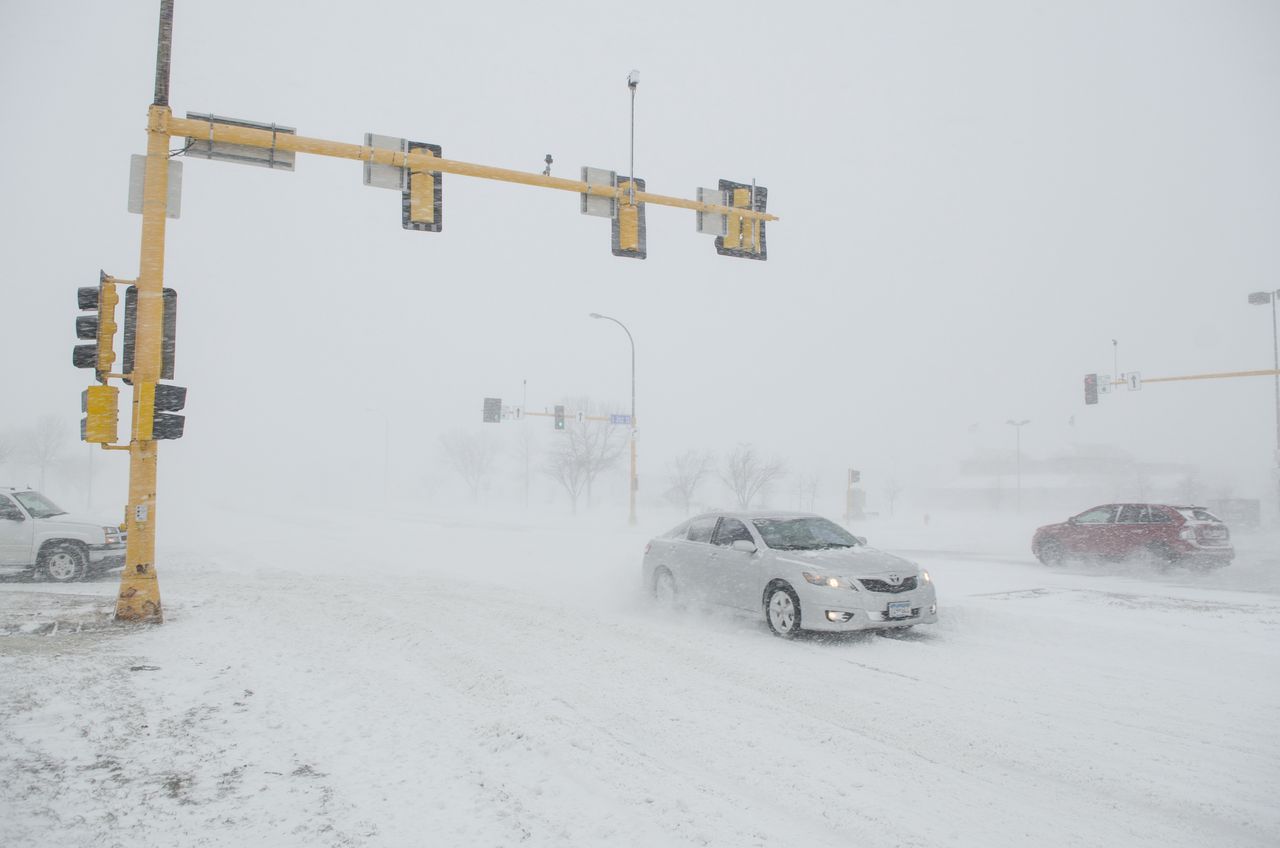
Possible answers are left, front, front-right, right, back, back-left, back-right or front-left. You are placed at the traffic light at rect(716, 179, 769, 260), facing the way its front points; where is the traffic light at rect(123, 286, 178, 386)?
back-left

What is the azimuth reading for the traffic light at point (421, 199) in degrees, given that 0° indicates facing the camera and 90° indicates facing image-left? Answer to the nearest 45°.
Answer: approximately 180°

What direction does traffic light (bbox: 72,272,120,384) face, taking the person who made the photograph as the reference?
facing to the left of the viewer

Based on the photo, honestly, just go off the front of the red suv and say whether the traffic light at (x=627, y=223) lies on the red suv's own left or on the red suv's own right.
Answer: on the red suv's own left

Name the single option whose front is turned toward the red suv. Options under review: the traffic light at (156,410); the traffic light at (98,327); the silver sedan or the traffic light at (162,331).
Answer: the traffic light at (156,410)

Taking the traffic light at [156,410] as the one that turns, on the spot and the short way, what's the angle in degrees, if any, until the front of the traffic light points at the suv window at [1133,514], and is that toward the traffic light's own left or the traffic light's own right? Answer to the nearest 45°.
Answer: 0° — it already faces it

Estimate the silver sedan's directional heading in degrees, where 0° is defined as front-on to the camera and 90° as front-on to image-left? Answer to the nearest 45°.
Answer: approximately 315°

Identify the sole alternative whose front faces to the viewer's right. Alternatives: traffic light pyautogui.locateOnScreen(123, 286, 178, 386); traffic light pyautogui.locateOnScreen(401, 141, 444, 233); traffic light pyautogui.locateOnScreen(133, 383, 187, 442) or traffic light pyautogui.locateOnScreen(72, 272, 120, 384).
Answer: traffic light pyautogui.locateOnScreen(133, 383, 187, 442)

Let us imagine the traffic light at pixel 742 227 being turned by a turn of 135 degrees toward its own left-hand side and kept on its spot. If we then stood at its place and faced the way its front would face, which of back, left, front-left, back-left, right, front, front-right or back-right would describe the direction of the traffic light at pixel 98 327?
front

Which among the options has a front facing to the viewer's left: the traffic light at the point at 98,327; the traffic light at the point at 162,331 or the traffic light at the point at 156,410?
the traffic light at the point at 98,327

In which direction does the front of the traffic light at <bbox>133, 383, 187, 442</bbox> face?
to the viewer's right

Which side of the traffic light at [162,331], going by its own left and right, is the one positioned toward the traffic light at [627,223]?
right

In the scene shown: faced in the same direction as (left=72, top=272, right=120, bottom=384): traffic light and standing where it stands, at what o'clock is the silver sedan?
The silver sedan is roughly at 7 o'clock from the traffic light.

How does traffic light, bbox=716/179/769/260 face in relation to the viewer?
away from the camera

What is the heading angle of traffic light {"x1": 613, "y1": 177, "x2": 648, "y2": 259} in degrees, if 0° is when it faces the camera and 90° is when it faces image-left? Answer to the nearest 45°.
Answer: approximately 180°
